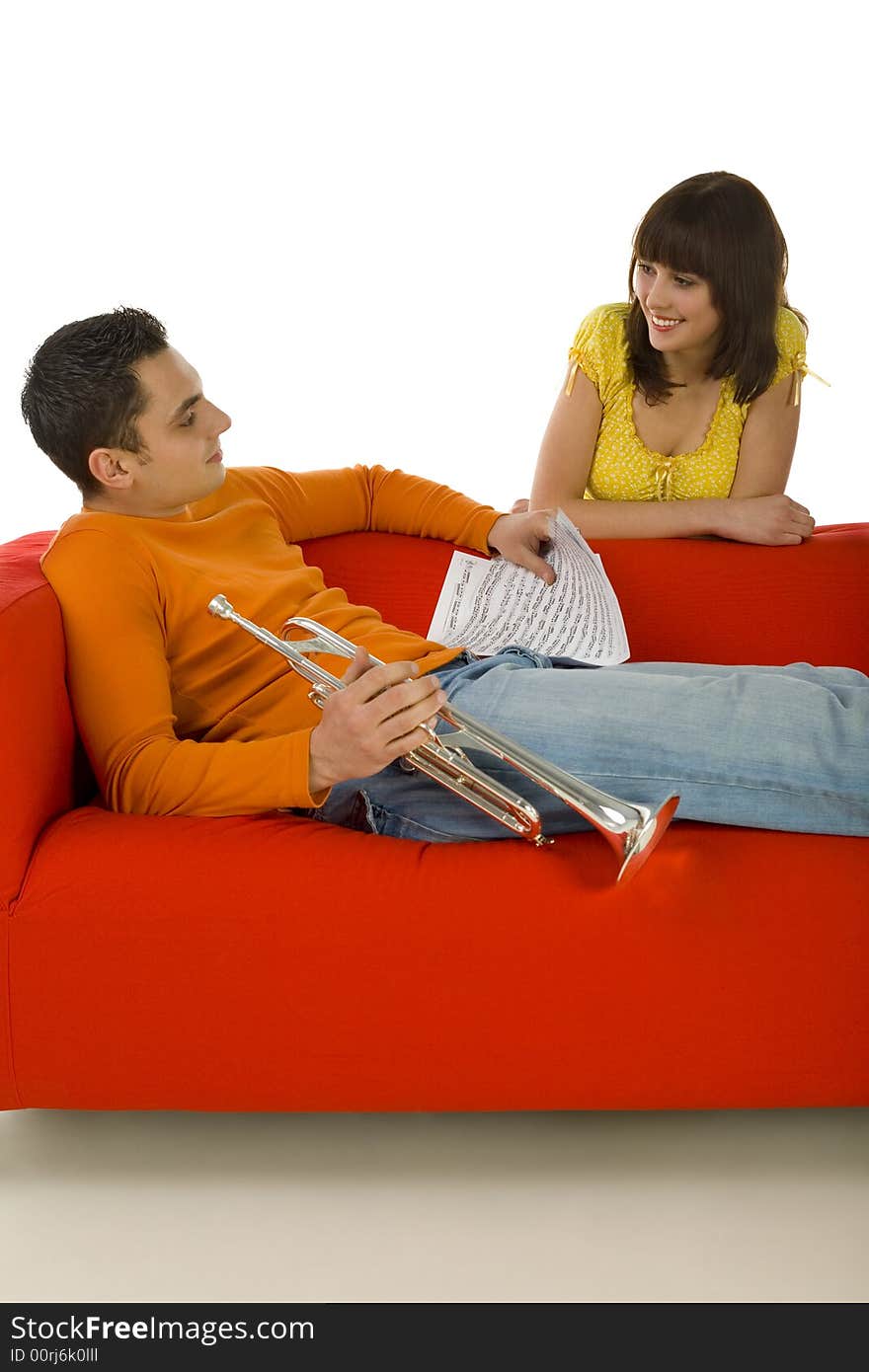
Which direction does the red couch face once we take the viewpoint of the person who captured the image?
facing the viewer

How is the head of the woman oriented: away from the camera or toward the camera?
toward the camera

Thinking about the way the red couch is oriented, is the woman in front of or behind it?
behind
